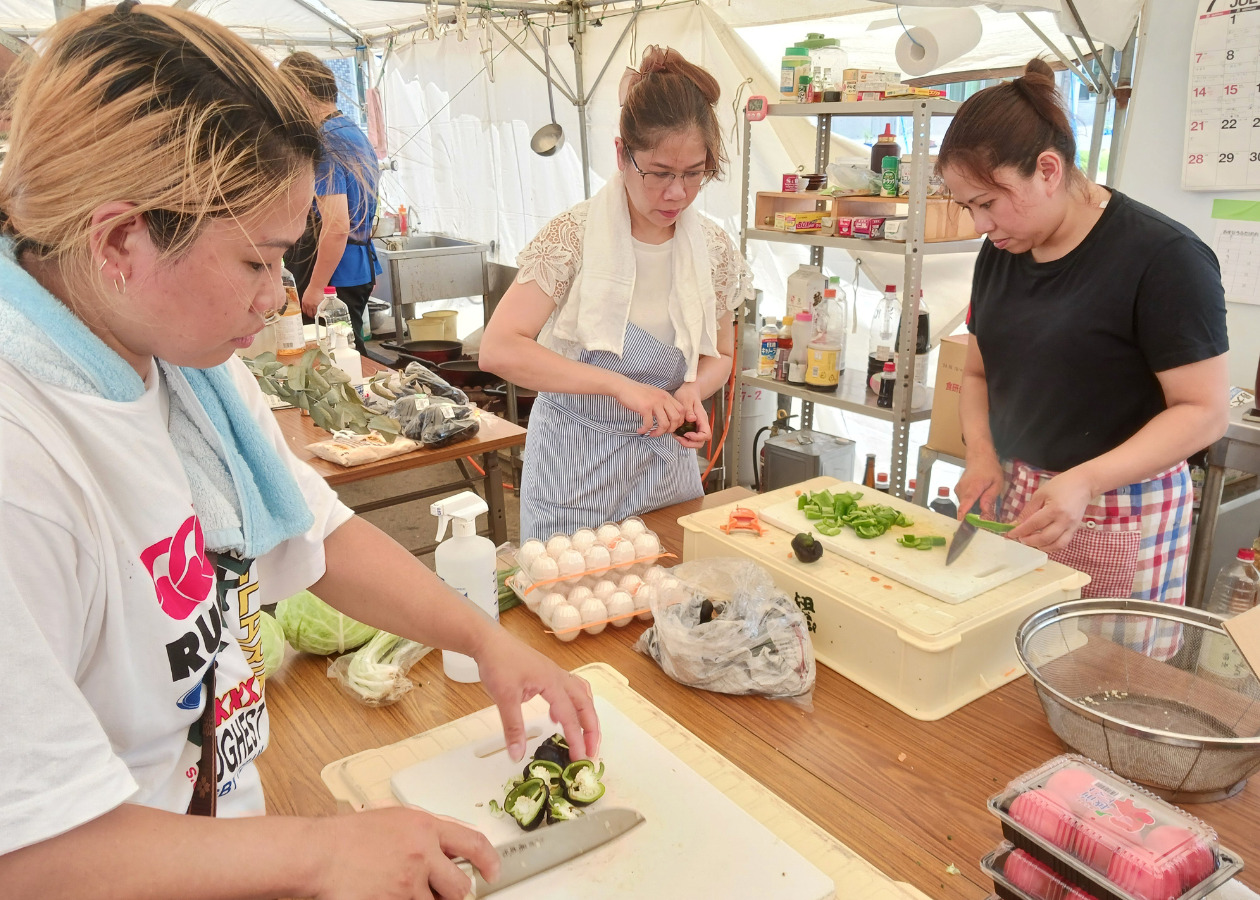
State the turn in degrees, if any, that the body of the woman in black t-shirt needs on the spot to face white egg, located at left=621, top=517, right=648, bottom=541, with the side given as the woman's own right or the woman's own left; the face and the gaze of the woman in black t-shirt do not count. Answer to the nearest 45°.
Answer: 0° — they already face it

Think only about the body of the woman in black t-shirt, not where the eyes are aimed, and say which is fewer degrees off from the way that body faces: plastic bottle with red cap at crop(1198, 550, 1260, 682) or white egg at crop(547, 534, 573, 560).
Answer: the white egg

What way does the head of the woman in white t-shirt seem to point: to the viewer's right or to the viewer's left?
to the viewer's right

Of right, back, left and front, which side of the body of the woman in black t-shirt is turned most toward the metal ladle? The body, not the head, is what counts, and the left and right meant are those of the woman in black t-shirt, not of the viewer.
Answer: right

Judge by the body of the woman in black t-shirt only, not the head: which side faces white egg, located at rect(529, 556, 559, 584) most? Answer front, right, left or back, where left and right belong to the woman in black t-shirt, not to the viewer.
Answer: front

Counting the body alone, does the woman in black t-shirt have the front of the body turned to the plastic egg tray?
yes

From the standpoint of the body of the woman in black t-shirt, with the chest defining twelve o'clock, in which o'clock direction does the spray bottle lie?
The spray bottle is roughly at 12 o'clock from the woman in black t-shirt.

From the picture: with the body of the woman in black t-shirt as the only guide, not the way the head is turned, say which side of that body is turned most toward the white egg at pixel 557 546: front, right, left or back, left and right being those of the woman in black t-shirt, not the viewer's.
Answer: front

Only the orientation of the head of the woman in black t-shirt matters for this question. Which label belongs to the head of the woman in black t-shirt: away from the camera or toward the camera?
toward the camera

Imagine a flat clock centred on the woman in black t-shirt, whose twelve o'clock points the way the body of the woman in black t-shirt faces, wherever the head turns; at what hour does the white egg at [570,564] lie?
The white egg is roughly at 12 o'clock from the woman in black t-shirt.

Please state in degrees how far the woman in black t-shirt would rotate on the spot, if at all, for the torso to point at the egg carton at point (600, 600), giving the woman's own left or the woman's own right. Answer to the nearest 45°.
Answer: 0° — they already face it

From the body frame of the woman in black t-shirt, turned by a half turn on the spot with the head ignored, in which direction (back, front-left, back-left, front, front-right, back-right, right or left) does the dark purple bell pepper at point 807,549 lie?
back

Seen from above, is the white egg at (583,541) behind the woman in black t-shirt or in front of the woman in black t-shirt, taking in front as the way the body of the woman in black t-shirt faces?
in front

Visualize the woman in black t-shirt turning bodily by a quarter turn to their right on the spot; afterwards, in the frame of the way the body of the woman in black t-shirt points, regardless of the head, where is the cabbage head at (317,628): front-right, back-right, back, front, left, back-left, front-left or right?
left

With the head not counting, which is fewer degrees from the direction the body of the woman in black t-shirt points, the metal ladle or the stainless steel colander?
the stainless steel colander

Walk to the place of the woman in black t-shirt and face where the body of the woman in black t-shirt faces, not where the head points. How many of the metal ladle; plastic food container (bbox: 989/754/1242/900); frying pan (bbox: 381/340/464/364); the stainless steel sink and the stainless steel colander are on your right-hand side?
3

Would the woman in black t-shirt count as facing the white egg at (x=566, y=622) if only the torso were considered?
yes

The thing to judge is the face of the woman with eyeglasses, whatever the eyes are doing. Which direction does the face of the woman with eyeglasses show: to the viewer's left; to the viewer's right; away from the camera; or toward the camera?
toward the camera

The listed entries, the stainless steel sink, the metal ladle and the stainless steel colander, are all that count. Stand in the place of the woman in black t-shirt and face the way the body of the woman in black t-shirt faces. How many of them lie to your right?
2
